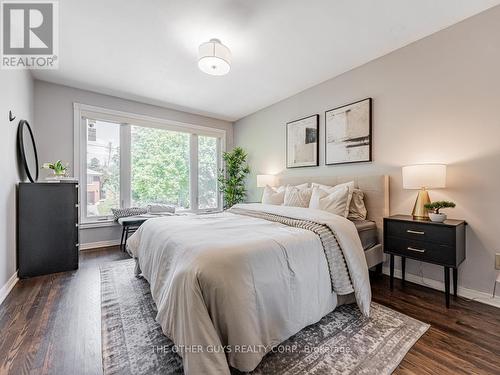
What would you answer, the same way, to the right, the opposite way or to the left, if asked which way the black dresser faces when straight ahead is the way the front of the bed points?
the opposite way

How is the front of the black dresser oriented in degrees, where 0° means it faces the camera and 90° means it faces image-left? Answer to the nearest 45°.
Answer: approximately 270°

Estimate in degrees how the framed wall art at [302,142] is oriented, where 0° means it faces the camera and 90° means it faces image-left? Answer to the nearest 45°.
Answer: approximately 45°

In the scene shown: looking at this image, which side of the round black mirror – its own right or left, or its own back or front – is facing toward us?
right

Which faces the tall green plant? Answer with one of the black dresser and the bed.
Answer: the black dresser

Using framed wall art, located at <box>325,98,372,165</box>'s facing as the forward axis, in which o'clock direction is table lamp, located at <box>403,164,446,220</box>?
The table lamp is roughly at 9 o'clock from the framed wall art.
